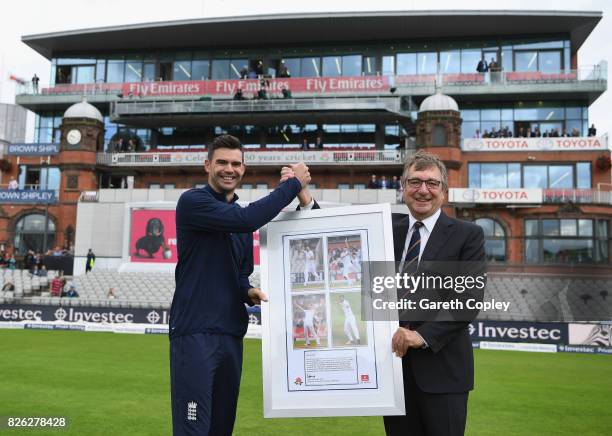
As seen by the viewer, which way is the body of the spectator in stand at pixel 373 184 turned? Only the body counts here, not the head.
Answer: toward the camera

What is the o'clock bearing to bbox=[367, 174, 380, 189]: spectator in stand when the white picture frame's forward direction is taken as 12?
The spectator in stand is roughly at 6 o'clock from the white picture frame.

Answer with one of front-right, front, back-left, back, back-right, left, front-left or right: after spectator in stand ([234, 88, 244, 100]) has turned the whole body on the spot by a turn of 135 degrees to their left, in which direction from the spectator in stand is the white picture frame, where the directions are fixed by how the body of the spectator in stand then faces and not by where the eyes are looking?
back-right

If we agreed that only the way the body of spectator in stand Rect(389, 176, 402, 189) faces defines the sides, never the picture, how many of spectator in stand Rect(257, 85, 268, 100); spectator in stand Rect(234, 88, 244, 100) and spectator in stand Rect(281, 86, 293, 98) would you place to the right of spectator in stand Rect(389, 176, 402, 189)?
3

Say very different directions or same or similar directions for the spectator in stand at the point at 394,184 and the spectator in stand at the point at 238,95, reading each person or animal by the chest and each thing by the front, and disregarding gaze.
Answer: same or similar directions

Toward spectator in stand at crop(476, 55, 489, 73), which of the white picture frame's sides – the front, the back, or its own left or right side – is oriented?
back

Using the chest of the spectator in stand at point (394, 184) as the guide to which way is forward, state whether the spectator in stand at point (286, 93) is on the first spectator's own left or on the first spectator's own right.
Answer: on the first spectator's own right

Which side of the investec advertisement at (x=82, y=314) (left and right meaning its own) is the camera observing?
front

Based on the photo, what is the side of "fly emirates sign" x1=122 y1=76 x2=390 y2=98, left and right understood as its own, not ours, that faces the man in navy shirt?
front

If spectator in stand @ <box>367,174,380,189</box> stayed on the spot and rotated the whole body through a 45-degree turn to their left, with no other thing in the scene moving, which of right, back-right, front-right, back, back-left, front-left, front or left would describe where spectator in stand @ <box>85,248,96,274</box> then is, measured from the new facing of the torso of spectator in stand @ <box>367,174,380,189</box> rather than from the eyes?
back-right

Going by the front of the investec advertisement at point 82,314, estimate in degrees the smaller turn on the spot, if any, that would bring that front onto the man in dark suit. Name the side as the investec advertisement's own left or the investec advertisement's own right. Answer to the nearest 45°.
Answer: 0° — it already faces them

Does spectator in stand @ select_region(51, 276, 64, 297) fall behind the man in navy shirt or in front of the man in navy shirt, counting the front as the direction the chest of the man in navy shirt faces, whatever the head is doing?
behind

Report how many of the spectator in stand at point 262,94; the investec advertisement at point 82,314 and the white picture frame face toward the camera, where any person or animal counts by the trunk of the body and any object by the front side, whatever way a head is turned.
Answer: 3

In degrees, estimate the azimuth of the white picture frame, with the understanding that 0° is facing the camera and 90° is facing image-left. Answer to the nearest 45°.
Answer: approximately 0°

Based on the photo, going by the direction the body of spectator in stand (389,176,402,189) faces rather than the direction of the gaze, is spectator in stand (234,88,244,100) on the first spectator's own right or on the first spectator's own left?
on the first spectator's own right
